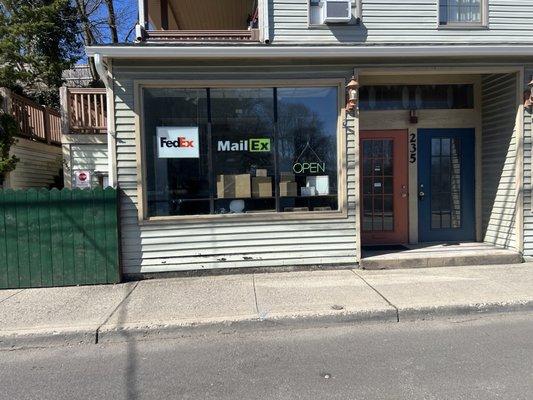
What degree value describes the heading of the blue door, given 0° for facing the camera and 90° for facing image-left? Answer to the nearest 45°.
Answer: approximately 0°

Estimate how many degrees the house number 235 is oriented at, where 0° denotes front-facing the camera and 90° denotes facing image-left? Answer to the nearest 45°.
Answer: approximately 0°

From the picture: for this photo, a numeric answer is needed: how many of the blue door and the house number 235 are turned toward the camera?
2

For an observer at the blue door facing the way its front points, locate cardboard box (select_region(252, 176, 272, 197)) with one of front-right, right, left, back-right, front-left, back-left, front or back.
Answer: front-right

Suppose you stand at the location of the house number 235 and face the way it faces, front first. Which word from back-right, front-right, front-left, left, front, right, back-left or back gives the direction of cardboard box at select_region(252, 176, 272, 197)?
front-right

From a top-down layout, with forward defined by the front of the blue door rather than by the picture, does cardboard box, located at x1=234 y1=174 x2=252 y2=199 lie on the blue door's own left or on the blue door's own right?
on the blue door's own right

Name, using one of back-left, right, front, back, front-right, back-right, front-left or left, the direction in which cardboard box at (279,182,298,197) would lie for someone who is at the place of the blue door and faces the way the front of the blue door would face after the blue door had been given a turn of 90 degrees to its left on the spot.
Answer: back-right

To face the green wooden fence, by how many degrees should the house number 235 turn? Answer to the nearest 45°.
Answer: approximately 45° to its right
